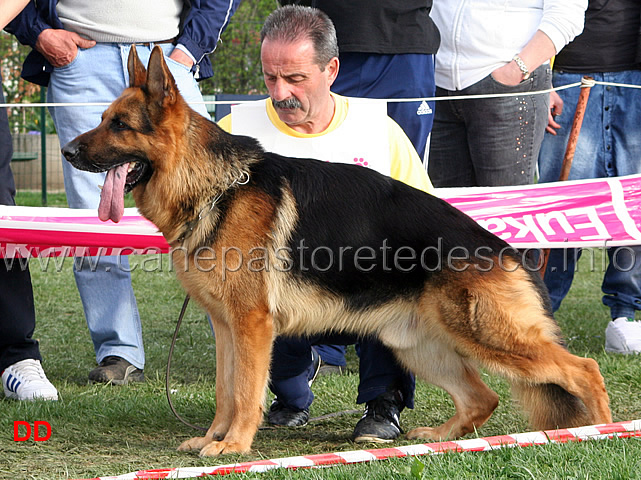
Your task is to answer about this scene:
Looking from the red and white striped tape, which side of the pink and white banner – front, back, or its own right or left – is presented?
front

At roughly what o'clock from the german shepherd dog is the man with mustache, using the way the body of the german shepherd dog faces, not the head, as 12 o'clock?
The man with mustache is roughly at 3 o'clock from the german shepherd dog.

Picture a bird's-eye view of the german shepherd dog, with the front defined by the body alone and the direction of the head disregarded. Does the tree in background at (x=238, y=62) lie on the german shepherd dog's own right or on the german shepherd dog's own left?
on the german shepherd dog's own right

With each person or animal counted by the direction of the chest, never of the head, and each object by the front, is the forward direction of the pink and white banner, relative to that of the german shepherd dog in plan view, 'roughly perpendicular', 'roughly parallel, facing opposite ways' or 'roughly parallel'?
roughly perpendicular

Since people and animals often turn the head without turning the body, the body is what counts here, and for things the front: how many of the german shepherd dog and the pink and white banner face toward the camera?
1

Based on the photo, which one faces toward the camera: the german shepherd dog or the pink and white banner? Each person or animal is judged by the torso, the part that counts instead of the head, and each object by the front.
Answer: the pink and white banner

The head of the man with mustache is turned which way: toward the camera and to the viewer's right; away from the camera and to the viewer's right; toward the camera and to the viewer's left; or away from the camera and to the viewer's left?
toward the camera and to the viewer's left

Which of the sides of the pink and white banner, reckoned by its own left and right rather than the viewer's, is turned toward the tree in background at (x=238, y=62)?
back

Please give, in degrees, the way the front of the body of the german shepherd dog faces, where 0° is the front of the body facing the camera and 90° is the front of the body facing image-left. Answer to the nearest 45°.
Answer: approximately 90°

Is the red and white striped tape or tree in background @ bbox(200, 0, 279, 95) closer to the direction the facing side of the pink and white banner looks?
the red and white striped tape

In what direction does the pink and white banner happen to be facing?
toward the camera
